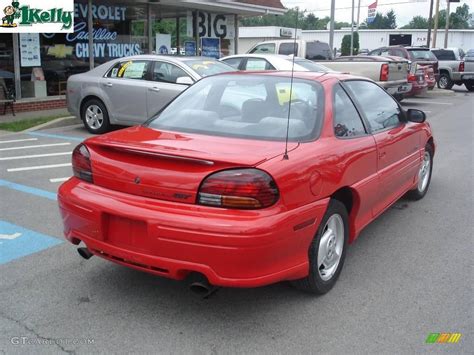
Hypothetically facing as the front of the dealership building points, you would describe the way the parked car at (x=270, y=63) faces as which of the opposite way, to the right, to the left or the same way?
the opposite way

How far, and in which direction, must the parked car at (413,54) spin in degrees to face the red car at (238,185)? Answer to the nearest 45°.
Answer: approximately 135° to its left

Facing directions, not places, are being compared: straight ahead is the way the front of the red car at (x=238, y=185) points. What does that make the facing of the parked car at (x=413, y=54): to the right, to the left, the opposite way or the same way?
to the left

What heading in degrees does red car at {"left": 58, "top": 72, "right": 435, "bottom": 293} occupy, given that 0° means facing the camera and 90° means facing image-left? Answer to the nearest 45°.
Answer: approximately 225°

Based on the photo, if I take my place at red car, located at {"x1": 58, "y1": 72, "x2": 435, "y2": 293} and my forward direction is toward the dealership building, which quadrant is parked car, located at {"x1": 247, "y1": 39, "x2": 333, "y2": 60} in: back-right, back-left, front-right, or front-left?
front-right

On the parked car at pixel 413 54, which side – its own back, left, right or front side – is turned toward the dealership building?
left

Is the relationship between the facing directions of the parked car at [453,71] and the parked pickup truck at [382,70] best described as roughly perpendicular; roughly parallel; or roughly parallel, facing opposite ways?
roughly parallel

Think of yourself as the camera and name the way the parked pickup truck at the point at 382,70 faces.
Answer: facing away from the viewer and to the left of the viewer

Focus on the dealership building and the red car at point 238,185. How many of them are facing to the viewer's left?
0

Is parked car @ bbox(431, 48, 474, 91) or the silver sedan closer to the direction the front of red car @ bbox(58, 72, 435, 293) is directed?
the parked car

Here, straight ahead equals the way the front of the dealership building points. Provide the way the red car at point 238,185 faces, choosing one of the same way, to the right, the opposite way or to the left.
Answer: to the left

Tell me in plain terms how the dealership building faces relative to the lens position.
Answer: facing the viewer and to the right of the viewer
